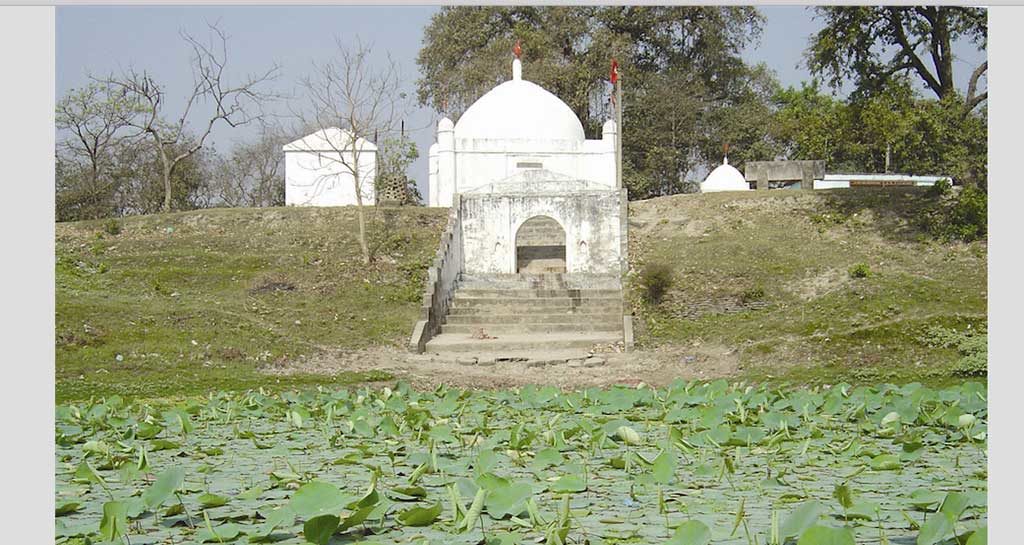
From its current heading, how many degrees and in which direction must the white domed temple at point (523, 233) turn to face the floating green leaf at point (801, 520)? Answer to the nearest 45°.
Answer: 0° — it already faces it

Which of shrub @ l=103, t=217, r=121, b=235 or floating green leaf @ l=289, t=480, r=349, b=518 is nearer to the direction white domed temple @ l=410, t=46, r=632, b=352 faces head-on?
the floating green leaf

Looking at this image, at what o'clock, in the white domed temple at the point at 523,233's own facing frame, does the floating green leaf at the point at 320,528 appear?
The floating green leaf is roughly at 12 o'clock from the white domed temple.

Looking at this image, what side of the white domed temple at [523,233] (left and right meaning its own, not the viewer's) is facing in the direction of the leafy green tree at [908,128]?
left

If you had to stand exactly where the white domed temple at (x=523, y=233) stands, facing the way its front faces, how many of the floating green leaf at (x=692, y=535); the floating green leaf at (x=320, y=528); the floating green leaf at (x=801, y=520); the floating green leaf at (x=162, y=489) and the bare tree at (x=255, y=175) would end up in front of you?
4

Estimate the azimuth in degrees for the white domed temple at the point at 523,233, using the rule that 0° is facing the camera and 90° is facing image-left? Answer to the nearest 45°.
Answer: approximately 0°

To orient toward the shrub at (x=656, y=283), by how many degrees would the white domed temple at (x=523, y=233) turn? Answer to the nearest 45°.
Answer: approximately 45° to its left

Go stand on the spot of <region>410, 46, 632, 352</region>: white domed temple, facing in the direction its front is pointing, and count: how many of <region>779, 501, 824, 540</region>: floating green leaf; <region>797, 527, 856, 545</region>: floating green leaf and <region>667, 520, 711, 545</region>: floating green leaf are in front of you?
3

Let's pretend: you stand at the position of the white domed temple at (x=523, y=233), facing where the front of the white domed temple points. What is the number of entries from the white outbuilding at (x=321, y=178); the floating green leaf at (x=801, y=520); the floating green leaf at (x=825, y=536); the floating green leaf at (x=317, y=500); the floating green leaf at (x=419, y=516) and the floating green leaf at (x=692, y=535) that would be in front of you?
5

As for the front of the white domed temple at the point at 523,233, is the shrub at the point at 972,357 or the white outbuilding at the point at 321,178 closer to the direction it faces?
the shrub
